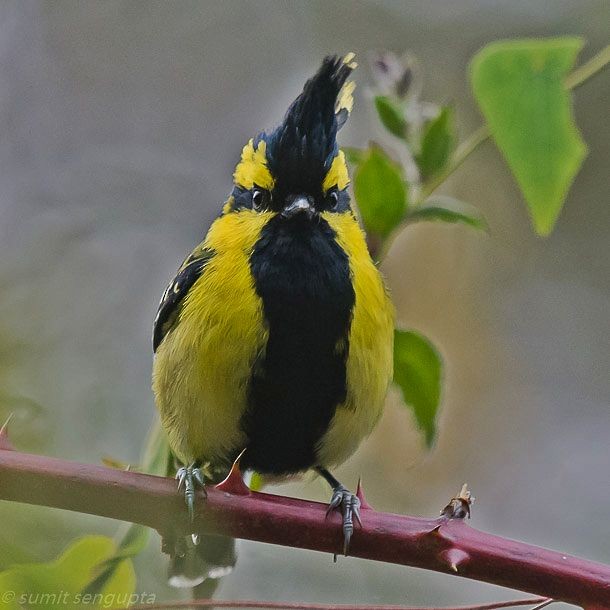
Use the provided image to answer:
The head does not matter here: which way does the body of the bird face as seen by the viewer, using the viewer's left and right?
facing the viewer
